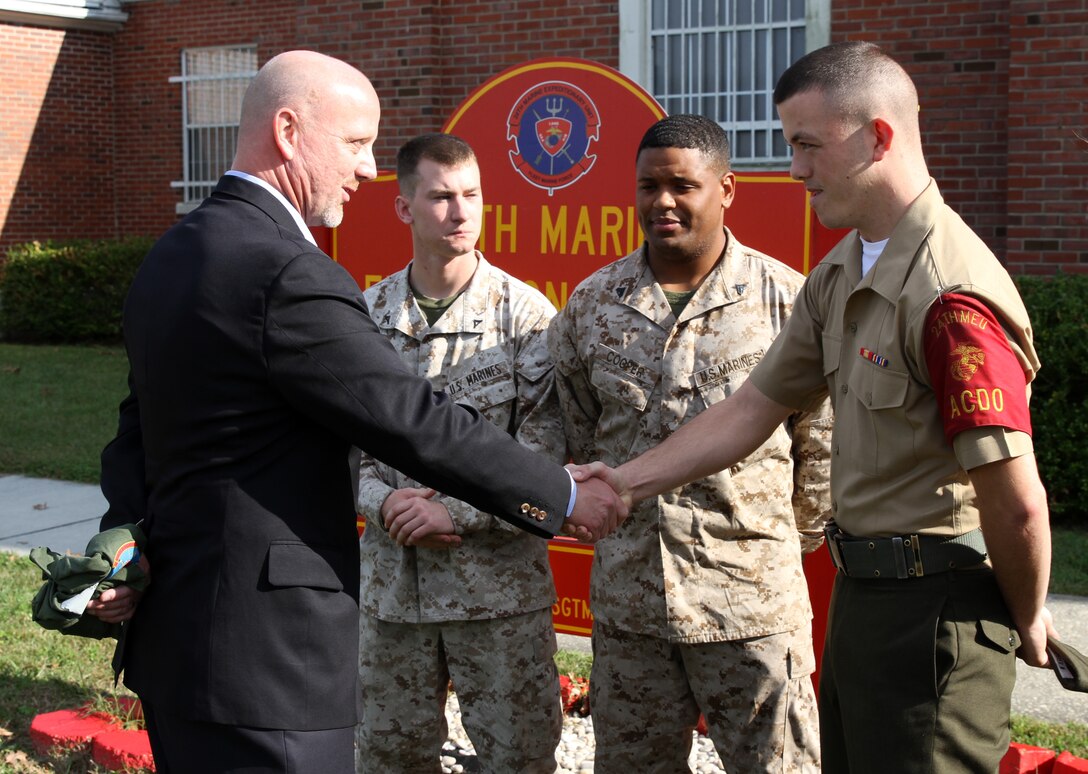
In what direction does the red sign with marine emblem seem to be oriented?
toward the camera

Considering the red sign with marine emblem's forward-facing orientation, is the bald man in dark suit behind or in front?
in front

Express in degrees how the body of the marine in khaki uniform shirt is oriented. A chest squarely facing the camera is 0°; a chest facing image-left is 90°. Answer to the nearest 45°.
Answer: approximately 45°

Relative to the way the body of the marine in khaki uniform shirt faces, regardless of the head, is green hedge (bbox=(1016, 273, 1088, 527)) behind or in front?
behind

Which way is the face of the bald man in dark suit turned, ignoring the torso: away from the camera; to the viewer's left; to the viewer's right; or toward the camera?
to the viewer's right

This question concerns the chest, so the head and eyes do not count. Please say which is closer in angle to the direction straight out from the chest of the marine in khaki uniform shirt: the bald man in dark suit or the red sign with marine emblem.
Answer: the bald man in dark suit

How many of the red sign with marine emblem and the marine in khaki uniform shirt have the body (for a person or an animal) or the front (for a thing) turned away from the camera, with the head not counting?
0

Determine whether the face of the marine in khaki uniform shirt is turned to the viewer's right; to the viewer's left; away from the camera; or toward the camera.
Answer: to the viewer's left
